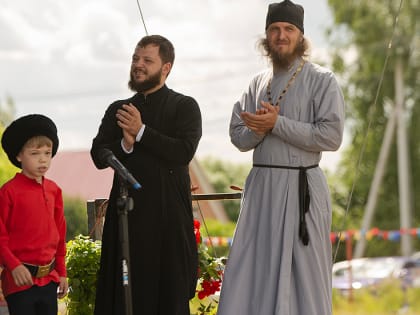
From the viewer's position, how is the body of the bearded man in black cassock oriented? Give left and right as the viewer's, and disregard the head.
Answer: facing the viewer and to the left of the viewer

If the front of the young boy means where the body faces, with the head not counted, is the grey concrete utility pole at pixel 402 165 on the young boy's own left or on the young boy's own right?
on the young boy's own left

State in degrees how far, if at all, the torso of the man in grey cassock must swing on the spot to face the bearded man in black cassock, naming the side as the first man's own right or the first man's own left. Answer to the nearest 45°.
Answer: approximately 45° to the first man's own right

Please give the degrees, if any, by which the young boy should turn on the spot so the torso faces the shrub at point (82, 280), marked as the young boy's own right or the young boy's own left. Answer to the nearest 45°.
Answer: approximately 135° to the young boy's own left

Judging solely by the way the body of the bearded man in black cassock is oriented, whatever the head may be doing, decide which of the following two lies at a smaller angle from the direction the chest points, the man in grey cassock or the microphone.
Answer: the microphone

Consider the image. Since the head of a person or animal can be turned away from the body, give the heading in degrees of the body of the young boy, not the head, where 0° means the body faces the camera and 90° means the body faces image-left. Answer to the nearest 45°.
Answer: approximately 315°

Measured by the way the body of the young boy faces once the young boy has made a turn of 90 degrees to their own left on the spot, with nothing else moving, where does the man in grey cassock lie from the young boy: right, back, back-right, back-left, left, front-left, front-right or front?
front-right

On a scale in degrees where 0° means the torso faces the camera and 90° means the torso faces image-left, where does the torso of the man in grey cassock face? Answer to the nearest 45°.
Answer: approximately 45°

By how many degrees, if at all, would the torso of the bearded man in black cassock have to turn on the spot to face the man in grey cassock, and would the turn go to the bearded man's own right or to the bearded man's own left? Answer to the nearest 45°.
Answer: approximately 135° to the bearded man's own left

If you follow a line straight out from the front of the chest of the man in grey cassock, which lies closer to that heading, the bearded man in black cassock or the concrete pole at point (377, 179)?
the bearded man in black cassock

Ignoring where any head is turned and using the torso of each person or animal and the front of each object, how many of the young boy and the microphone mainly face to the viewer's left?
1

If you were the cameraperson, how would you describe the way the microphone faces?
facing to the left of the viewer

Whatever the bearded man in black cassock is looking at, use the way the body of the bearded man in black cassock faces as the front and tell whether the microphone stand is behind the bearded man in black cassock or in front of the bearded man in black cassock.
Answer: in front

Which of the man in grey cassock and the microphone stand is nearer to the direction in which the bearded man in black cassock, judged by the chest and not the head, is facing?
the microphone stand
